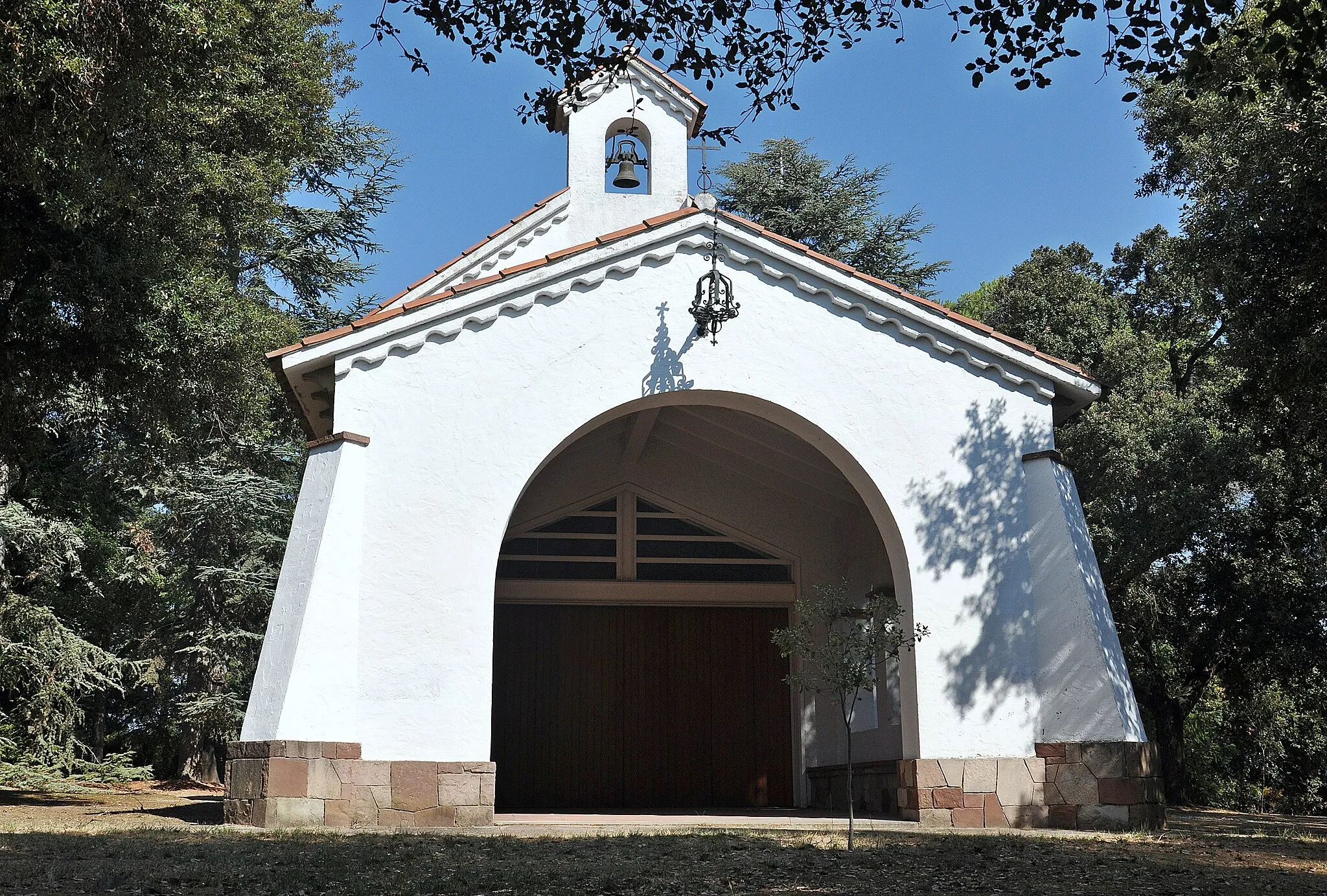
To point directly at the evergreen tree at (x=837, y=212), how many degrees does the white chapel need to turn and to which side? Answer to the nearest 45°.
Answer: approximately 180°

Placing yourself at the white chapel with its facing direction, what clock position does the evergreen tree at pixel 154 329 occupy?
The evergreen tree is roughly at 4 o'clock from the white chapel.

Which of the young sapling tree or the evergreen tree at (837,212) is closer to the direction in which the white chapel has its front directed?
the young sapling tree

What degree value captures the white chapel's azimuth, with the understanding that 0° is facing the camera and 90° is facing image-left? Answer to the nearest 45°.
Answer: approximately 0°

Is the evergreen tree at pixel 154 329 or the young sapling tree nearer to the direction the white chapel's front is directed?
the young sapling tree
